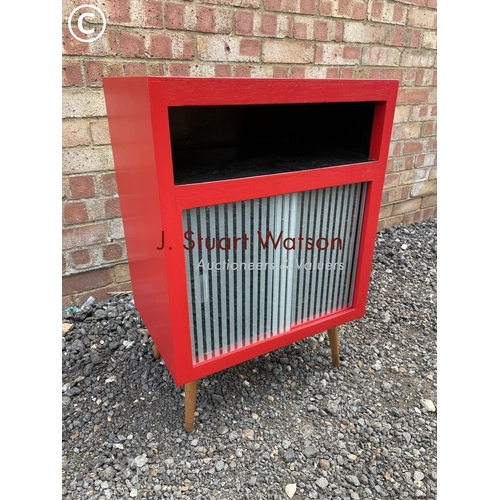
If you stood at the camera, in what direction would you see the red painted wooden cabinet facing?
facing the viewer and to the right of the viewer
